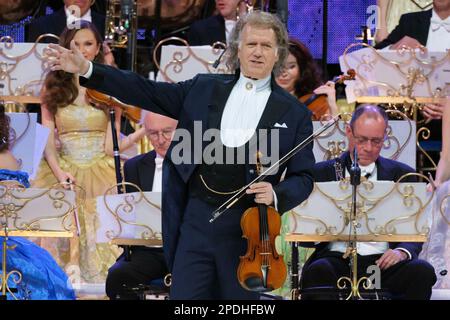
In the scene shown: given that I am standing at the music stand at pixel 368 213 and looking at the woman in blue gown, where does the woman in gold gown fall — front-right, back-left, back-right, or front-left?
front-right

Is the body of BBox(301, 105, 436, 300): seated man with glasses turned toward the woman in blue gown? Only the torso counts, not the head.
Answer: no

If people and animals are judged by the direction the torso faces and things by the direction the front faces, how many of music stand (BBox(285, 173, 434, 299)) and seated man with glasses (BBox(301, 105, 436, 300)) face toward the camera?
1

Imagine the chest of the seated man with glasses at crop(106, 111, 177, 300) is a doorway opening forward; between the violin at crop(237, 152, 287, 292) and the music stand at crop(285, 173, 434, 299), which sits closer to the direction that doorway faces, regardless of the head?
the violin

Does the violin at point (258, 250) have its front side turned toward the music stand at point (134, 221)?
no

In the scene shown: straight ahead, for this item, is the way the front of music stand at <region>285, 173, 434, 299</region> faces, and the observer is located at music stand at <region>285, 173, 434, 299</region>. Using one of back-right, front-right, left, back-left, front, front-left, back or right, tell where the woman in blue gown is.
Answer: left

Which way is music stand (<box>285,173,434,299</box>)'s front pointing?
away from the camera

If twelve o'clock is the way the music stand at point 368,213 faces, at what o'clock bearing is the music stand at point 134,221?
the music stand at point 134,221 is roughly at 9 o'clock from the music stand at point 368,213.

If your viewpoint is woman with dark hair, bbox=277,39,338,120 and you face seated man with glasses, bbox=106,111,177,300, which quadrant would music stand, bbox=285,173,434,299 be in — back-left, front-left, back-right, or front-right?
front-left

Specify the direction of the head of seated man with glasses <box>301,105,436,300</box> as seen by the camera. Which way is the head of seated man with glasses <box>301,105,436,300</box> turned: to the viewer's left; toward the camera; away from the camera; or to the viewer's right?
toward the camera

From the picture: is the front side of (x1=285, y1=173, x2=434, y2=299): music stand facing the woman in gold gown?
no

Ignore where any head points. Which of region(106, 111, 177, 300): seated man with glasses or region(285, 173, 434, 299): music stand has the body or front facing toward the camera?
the seated man with glasses

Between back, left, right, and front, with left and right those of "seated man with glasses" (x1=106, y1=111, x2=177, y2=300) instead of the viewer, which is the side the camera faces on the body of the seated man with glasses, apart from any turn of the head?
front

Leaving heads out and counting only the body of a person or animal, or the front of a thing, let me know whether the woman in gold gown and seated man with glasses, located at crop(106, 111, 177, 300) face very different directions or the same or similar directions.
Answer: same or similar directions

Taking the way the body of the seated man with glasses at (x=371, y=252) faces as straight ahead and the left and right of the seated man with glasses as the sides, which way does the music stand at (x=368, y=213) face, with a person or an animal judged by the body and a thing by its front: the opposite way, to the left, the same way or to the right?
the opposite way

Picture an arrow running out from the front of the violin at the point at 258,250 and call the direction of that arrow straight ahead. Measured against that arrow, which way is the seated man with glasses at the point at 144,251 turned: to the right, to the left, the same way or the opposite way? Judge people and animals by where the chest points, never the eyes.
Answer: the same way

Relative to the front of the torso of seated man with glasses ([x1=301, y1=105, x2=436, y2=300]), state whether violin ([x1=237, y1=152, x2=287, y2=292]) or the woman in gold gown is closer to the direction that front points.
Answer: the violin

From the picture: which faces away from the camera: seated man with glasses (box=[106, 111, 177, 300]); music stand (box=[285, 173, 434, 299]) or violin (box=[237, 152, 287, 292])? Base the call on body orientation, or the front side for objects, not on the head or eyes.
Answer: the music stand

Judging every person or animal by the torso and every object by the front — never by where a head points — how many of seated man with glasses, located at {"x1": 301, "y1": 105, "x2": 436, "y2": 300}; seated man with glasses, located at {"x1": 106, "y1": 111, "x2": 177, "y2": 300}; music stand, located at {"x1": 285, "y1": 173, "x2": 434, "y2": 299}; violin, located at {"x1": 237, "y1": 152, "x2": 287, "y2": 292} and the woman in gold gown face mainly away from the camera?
1

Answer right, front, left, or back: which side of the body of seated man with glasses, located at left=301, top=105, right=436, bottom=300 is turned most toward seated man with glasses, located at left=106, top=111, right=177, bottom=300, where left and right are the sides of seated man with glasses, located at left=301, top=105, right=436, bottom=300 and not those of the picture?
right

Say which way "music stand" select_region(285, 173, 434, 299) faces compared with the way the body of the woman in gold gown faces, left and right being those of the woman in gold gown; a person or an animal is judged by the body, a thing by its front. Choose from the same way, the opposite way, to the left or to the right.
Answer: the opposite way
